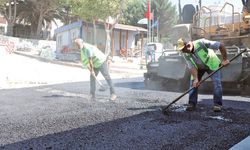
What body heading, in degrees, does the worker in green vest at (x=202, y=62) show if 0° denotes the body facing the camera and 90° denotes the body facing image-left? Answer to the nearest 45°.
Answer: approximately 45°

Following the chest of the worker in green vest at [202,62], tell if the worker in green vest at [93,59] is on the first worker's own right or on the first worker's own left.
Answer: on the first worker's own right

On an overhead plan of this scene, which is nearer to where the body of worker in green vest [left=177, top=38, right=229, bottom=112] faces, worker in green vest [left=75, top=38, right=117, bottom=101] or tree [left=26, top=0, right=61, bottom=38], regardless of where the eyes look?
the worker in green vest

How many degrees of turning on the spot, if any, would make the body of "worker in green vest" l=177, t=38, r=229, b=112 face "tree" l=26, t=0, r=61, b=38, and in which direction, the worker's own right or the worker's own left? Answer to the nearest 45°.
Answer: approximately 90° to the worker's own right

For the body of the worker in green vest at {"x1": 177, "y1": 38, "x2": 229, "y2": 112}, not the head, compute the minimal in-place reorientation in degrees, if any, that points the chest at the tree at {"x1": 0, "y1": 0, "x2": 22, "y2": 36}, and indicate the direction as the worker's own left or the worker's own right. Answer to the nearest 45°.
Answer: approximately 90° to the worker's own right
